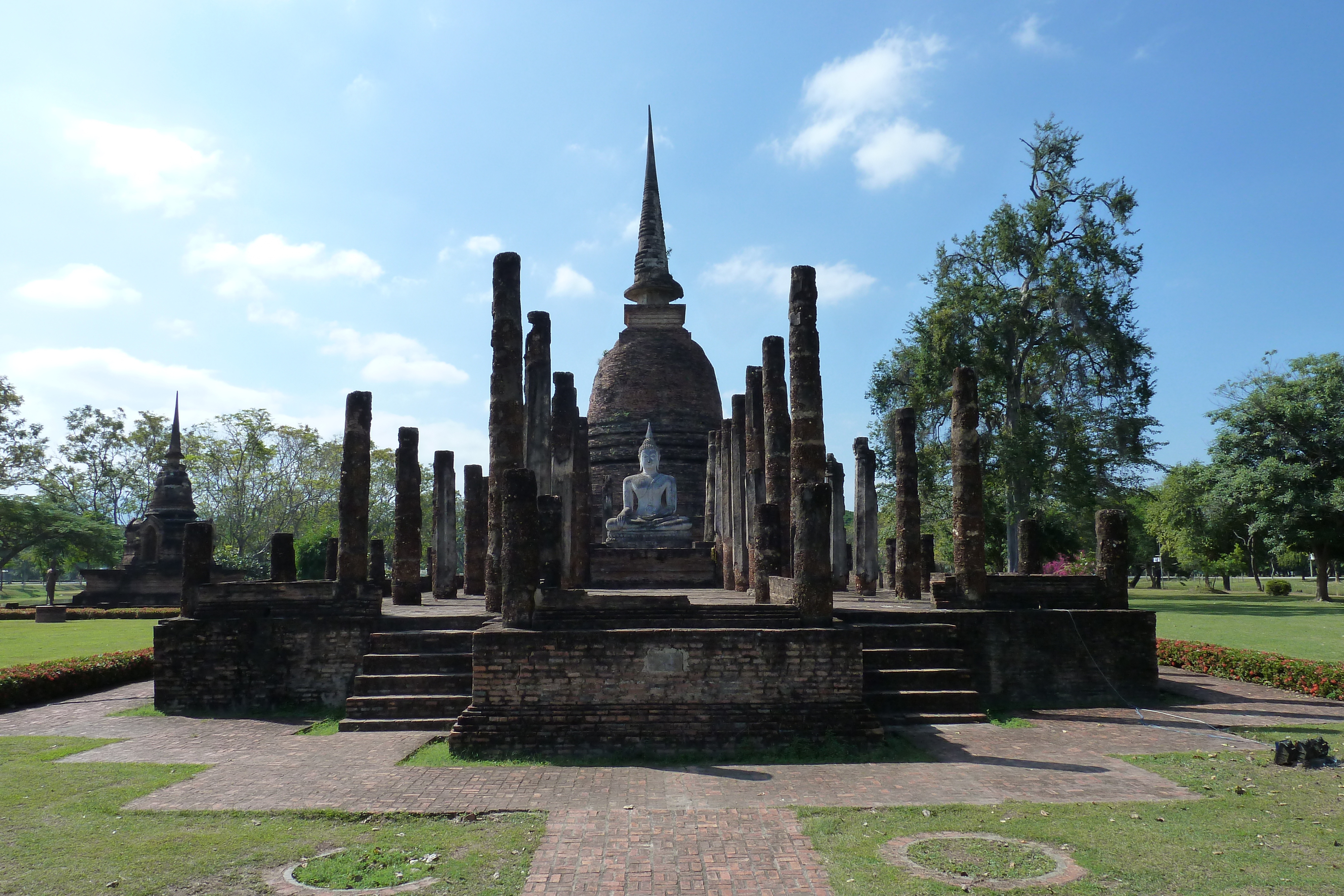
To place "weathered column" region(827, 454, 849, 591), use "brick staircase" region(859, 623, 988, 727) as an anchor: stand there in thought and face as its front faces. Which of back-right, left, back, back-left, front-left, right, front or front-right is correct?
back

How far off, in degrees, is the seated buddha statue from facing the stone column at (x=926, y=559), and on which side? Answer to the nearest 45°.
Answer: approximately 45° to its left

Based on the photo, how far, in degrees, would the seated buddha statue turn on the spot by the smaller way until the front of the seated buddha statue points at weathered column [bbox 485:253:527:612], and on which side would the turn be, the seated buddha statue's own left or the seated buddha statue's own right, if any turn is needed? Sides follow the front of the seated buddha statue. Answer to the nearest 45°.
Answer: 0° — it already faces it

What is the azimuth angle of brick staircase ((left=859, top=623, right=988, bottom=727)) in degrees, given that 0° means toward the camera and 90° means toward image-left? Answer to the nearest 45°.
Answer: approximately 0°

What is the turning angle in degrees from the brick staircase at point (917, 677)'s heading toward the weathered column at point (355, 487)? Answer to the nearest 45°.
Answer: approximately 90° to its right

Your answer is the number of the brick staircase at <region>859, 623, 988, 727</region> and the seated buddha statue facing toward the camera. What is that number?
2

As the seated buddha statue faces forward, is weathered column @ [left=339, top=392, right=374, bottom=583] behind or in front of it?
in front

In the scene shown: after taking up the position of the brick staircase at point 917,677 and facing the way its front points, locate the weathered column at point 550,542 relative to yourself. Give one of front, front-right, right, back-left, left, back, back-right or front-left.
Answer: right
